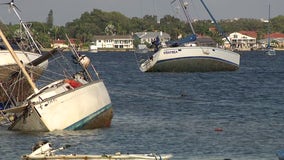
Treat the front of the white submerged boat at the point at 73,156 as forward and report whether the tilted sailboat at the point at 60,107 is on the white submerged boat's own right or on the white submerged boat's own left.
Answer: on the white submerged boat's own left

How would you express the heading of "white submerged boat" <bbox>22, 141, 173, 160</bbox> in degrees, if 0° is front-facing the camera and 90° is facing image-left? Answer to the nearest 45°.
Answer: approximately 270°
